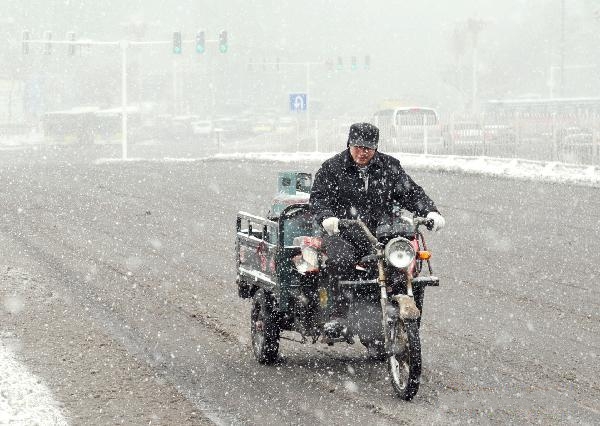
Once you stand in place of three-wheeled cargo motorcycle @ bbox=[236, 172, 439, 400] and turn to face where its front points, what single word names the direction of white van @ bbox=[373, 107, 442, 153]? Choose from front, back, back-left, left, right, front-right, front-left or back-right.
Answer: back-left

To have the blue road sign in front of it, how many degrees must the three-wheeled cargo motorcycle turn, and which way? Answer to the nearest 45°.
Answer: approximately 135° to its left

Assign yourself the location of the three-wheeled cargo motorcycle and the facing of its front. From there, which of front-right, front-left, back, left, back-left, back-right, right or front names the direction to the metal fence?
back-left

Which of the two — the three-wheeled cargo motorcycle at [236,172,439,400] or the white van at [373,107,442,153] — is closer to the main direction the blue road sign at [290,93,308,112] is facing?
the three-wheeled cargo motorcycle

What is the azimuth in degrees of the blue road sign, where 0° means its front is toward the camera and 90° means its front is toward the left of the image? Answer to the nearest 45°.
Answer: approximately 0°

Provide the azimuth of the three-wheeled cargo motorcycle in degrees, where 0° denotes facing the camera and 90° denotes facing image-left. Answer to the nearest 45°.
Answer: approximately 315°
